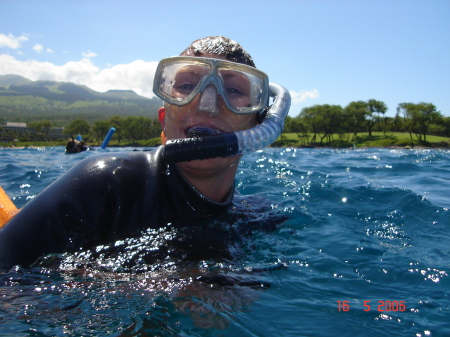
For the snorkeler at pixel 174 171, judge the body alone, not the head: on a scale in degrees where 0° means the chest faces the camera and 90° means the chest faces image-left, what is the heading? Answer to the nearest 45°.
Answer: approximately 0°
